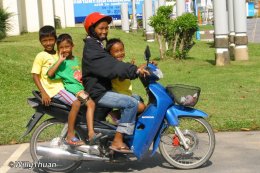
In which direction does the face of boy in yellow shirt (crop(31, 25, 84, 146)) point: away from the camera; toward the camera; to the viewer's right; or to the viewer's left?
toward the camera

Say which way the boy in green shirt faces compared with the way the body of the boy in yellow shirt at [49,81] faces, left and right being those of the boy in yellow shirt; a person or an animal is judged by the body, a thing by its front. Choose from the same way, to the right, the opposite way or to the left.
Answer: the same way

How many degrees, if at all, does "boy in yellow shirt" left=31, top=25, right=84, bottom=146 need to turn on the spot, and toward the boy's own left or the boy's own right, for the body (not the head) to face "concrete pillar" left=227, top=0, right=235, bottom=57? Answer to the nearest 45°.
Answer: approximately 90° to the boy's own left

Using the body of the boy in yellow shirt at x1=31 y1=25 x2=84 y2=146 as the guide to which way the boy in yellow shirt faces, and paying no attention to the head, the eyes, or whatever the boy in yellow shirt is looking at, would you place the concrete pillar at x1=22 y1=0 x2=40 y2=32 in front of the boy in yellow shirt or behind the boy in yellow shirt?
behind

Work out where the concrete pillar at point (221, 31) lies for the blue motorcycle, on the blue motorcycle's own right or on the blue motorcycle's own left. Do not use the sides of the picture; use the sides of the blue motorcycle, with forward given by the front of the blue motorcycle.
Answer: on the blue motorcycle's own left

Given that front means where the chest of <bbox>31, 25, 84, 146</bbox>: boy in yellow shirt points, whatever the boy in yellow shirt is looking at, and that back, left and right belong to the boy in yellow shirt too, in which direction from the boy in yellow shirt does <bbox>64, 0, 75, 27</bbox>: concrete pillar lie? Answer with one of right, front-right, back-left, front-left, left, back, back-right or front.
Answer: back-left

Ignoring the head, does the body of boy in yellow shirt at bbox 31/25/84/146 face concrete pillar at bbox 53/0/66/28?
no

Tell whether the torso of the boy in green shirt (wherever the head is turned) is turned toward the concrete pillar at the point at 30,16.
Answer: no

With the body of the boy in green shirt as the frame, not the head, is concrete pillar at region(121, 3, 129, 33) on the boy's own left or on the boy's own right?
on the boy's own left

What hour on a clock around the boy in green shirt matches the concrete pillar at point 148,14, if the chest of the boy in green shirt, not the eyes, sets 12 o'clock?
The concrete pillar is roughly at 8 o'clock from the boy in green shirt.

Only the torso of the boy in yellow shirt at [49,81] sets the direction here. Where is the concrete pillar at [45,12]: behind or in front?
behind

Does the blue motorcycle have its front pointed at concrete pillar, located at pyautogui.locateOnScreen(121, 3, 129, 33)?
no

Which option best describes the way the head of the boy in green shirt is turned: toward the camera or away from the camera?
toward the camera

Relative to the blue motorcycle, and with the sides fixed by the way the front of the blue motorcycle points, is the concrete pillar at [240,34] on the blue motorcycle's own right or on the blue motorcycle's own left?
on the blue motorcycle's own left

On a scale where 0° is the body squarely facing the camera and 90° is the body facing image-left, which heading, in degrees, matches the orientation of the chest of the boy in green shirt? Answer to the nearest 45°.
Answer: approximately 315°

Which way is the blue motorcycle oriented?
to the viewer's right

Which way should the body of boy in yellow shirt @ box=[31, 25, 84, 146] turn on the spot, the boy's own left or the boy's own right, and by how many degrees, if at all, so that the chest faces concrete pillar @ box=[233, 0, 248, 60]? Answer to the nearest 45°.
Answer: approximately 90° to the boy's own left
